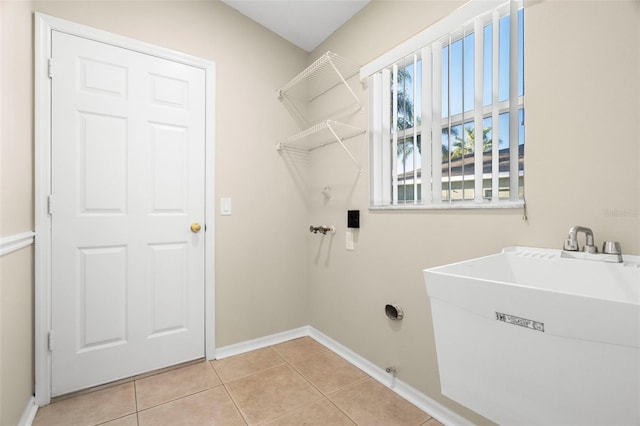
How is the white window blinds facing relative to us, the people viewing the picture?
facing the viewer and to the left of the viewer

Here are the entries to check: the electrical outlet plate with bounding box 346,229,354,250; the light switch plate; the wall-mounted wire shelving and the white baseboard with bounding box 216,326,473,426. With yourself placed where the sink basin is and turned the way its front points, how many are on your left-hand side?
0

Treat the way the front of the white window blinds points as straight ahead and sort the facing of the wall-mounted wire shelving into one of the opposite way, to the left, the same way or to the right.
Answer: the same way

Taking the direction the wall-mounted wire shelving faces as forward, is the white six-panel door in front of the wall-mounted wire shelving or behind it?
in front

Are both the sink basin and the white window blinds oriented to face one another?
no

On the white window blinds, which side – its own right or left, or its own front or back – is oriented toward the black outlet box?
right

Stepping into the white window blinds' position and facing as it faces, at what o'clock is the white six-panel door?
The white six-panel door is roughly at 1 o'clock from the white window blinds.

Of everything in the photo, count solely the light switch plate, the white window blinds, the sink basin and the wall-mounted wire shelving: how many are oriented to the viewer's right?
0

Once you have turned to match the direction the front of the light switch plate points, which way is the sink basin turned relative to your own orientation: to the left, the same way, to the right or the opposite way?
to the right

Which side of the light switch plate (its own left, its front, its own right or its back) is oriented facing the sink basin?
front

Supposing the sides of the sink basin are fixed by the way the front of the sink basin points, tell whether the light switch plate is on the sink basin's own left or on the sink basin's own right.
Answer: on the sink basin's own right

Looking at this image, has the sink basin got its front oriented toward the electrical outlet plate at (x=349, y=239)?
no

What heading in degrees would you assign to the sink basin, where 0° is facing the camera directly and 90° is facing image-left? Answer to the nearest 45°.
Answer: approximately 45°

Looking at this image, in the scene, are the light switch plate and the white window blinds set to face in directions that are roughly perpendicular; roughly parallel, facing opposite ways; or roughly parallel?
roughly perpendicular

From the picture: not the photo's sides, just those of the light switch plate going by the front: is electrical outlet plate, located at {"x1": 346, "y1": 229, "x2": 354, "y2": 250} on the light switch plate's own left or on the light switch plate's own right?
on the light switch plate's own left

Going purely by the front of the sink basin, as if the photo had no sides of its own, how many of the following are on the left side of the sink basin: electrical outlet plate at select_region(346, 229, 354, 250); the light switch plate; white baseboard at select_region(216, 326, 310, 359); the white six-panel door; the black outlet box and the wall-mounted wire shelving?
0

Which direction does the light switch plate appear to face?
toward the camera

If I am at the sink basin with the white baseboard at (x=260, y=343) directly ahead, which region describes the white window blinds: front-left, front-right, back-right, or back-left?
front-right

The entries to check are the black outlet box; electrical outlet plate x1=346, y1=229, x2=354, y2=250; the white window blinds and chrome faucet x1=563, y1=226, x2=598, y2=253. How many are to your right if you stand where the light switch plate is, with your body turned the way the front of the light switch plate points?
0

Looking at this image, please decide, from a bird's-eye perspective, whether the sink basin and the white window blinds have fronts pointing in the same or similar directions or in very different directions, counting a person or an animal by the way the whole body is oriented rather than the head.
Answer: same or similar directions
